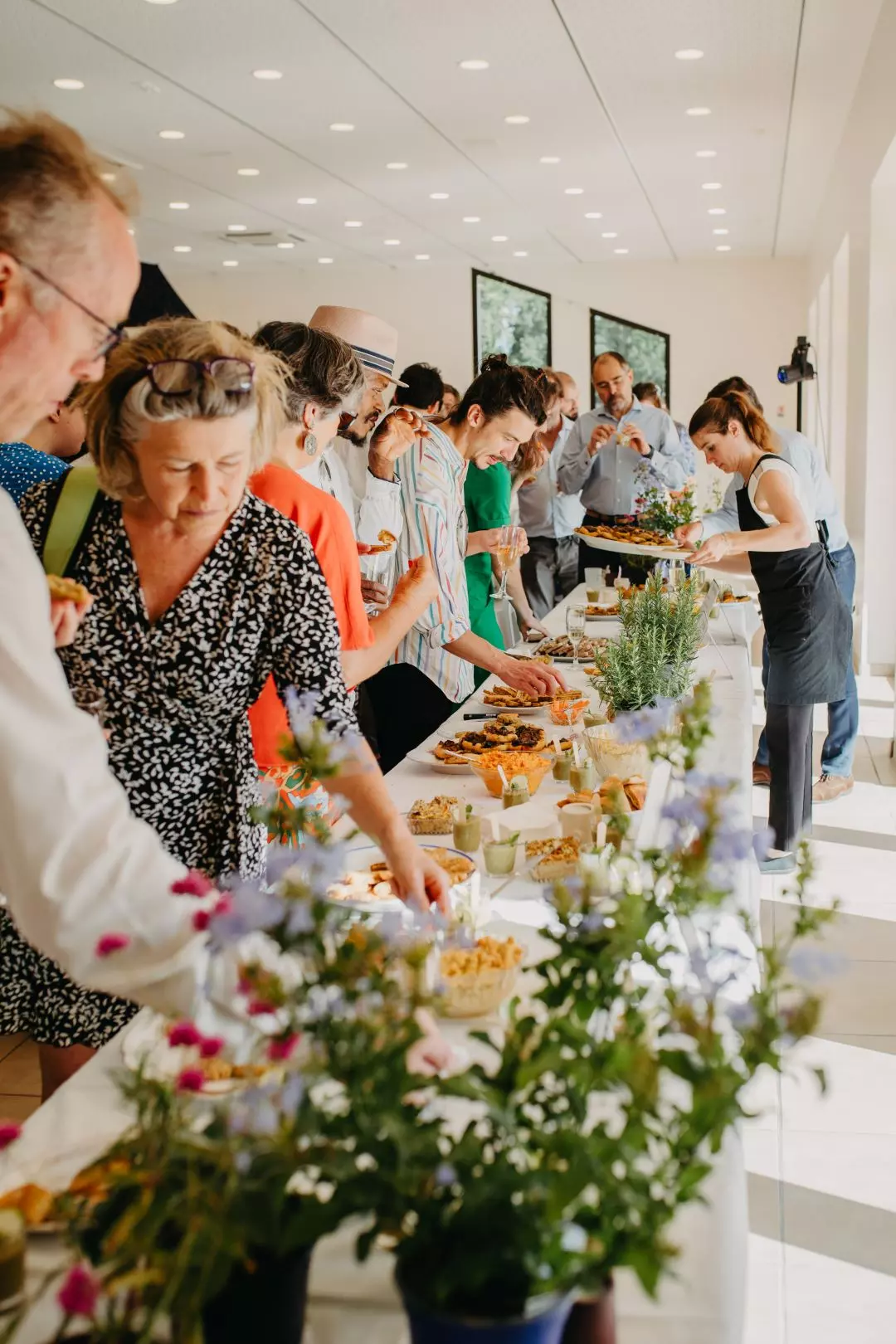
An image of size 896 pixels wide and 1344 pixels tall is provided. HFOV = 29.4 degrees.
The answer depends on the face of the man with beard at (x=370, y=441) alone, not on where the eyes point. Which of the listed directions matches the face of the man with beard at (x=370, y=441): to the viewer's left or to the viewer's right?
to the viewer's right

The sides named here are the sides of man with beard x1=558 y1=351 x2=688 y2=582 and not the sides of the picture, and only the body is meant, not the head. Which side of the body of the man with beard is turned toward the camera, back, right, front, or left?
front

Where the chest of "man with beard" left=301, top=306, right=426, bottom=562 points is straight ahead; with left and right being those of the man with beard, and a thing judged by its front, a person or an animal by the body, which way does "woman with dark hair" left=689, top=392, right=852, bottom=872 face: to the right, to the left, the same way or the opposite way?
the opposite way

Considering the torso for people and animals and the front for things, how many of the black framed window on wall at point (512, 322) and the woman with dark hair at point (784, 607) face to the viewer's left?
1

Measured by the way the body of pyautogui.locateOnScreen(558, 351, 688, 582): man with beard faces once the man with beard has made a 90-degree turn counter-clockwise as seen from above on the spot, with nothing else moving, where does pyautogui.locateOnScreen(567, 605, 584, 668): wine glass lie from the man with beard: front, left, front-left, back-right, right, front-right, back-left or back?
right

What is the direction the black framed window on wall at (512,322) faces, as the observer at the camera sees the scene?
facing the viewer and to the right of the viewer

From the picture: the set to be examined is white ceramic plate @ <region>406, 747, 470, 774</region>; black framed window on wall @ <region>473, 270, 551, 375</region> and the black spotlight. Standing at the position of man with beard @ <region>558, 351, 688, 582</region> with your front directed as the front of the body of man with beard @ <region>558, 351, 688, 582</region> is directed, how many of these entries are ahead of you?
1

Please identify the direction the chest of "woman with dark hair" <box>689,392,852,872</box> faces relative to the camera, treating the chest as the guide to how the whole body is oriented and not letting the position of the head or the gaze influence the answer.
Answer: to the viewer's left

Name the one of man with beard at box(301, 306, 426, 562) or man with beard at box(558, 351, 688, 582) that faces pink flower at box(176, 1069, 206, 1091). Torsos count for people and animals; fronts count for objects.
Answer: man with beard at box(558, 351, 688, 582)

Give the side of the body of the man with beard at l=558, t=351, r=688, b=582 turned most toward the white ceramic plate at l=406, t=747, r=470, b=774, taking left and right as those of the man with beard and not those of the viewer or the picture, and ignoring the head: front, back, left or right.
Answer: front

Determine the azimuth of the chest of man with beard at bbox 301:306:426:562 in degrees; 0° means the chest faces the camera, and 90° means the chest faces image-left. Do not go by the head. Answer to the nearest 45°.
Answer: approximately 270°

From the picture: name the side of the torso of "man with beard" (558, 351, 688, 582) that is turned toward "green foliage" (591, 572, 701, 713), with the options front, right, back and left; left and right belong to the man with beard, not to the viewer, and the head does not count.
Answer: front

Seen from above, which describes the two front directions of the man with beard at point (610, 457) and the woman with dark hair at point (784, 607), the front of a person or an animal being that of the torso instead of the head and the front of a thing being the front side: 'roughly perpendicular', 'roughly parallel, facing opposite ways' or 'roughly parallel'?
roughly perpendicular

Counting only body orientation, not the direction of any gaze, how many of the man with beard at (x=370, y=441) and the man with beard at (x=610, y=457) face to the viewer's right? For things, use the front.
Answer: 1

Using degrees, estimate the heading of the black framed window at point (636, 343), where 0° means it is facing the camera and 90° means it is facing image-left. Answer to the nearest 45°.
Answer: approximately 315°
